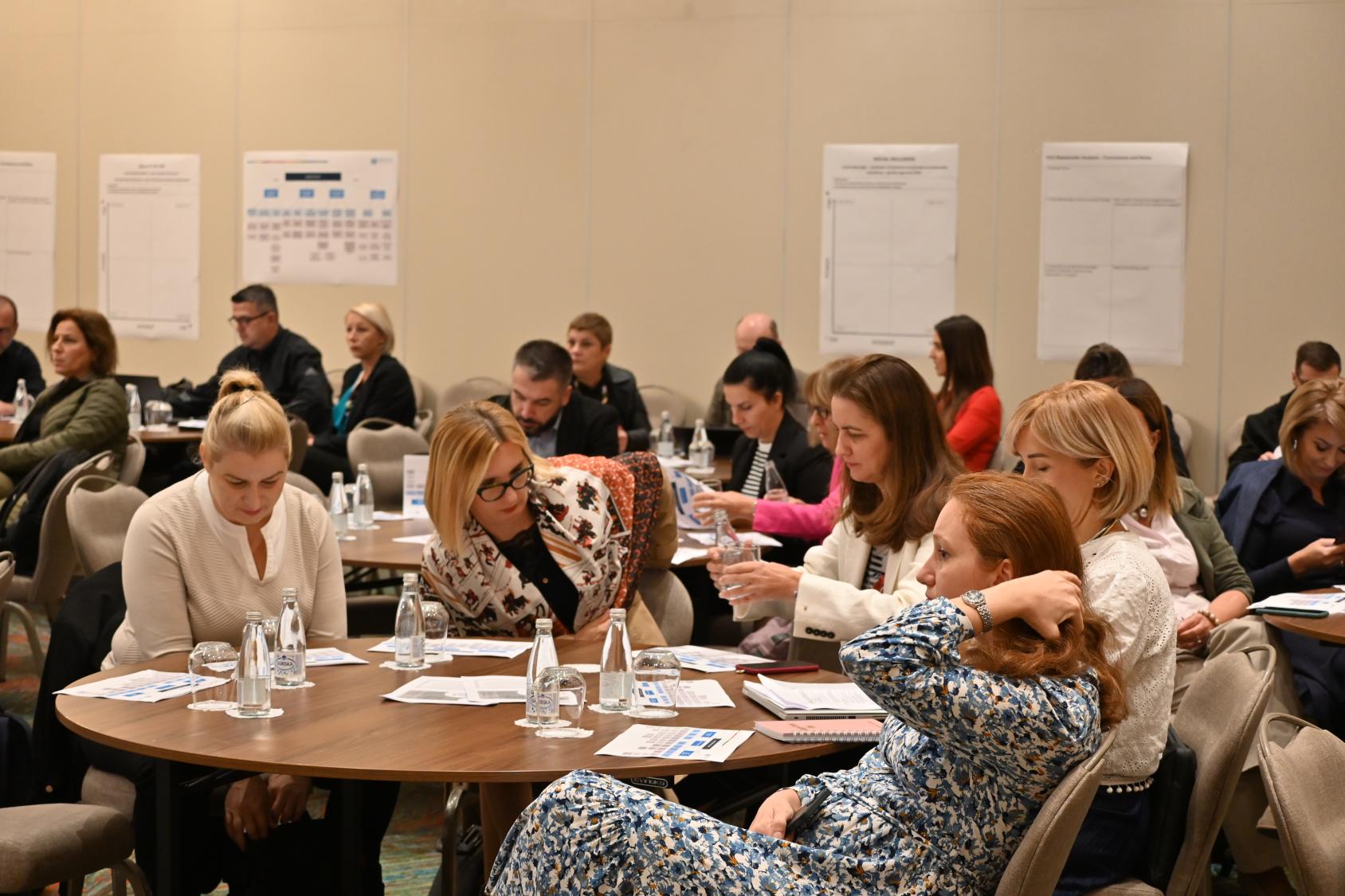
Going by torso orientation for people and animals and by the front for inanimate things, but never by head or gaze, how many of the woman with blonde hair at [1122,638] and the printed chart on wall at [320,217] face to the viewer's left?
1

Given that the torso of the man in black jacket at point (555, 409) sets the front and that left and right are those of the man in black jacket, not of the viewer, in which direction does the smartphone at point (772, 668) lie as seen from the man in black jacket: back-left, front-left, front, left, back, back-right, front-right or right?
front-left

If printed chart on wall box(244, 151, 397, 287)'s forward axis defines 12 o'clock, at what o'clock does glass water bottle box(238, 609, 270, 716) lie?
The glass water bottle is roughly at 12 o'clock from the printed chart on wall.

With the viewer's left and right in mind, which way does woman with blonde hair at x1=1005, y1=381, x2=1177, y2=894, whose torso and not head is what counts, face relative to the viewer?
facing to the left of the viewer

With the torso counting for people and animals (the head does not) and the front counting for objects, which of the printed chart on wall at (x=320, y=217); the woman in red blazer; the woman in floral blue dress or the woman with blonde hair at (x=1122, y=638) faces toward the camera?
the printed chart on wall

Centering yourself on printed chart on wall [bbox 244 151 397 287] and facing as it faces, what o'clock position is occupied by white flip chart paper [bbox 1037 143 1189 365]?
The white flip chart paper is roughly at 10 o'clock from the printed chart on wall.

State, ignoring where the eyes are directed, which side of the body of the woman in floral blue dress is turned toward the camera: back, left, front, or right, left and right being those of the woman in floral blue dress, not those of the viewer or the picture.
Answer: left

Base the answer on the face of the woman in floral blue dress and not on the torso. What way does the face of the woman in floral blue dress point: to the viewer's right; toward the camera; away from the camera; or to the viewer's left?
to the viewer's left

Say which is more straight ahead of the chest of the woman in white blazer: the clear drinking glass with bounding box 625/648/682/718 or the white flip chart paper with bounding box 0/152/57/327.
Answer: the clear drinking glass

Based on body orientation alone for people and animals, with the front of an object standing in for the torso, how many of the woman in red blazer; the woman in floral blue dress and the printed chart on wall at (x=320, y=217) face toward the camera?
1

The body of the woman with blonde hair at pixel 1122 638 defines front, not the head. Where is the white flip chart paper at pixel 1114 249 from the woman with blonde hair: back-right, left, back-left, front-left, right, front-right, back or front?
right

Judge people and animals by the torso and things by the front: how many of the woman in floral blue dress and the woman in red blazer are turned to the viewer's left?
2
